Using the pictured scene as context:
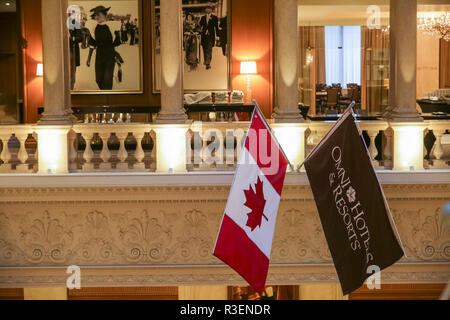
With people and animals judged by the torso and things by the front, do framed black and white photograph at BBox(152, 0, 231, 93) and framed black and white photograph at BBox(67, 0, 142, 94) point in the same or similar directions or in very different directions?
same or similar directions

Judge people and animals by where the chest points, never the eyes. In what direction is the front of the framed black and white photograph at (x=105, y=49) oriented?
toward the camera

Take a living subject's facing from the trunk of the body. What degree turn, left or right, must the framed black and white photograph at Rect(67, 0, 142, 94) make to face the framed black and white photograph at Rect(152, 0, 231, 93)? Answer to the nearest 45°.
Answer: approximately 90° to its left

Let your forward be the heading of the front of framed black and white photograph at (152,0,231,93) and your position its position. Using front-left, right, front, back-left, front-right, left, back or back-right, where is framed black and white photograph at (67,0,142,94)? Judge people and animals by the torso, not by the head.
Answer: right

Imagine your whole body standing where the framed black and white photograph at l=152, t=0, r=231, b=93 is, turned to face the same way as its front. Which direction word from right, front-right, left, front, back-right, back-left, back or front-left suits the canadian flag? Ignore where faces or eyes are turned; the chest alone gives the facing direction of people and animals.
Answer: front

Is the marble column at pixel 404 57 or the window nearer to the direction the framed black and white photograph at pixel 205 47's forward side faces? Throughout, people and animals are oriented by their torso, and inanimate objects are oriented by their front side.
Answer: the marble column

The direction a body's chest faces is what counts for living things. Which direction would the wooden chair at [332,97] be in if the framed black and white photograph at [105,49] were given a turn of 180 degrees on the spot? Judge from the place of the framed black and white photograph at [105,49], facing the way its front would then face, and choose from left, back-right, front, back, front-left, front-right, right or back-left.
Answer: front-right

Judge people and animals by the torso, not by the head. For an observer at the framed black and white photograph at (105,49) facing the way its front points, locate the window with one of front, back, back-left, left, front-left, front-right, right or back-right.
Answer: back-left

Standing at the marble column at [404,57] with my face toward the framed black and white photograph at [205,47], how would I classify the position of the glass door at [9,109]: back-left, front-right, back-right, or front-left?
front-left

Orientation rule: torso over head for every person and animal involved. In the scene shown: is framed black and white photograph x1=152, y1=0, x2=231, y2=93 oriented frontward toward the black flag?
yes

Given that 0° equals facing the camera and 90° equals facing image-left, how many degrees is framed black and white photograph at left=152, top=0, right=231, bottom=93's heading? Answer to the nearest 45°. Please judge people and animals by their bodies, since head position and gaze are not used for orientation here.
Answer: approximately 0°

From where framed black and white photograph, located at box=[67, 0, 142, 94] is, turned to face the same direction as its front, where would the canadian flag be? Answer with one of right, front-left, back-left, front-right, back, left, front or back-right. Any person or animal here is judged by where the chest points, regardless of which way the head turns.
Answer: front
